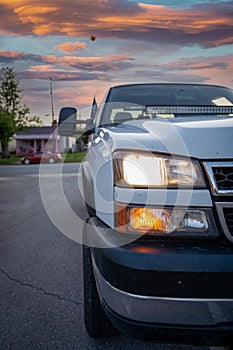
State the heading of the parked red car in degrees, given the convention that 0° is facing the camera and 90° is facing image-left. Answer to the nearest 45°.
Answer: approximately 90°

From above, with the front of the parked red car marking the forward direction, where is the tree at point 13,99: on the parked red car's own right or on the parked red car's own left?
on the parked red car's own right

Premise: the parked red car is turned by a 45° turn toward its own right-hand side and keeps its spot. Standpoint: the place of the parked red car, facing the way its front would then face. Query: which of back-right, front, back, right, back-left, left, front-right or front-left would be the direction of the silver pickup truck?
back-left

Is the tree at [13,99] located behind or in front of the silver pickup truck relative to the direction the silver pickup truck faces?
behind

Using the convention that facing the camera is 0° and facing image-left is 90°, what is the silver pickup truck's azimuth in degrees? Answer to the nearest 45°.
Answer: approximately 0°
